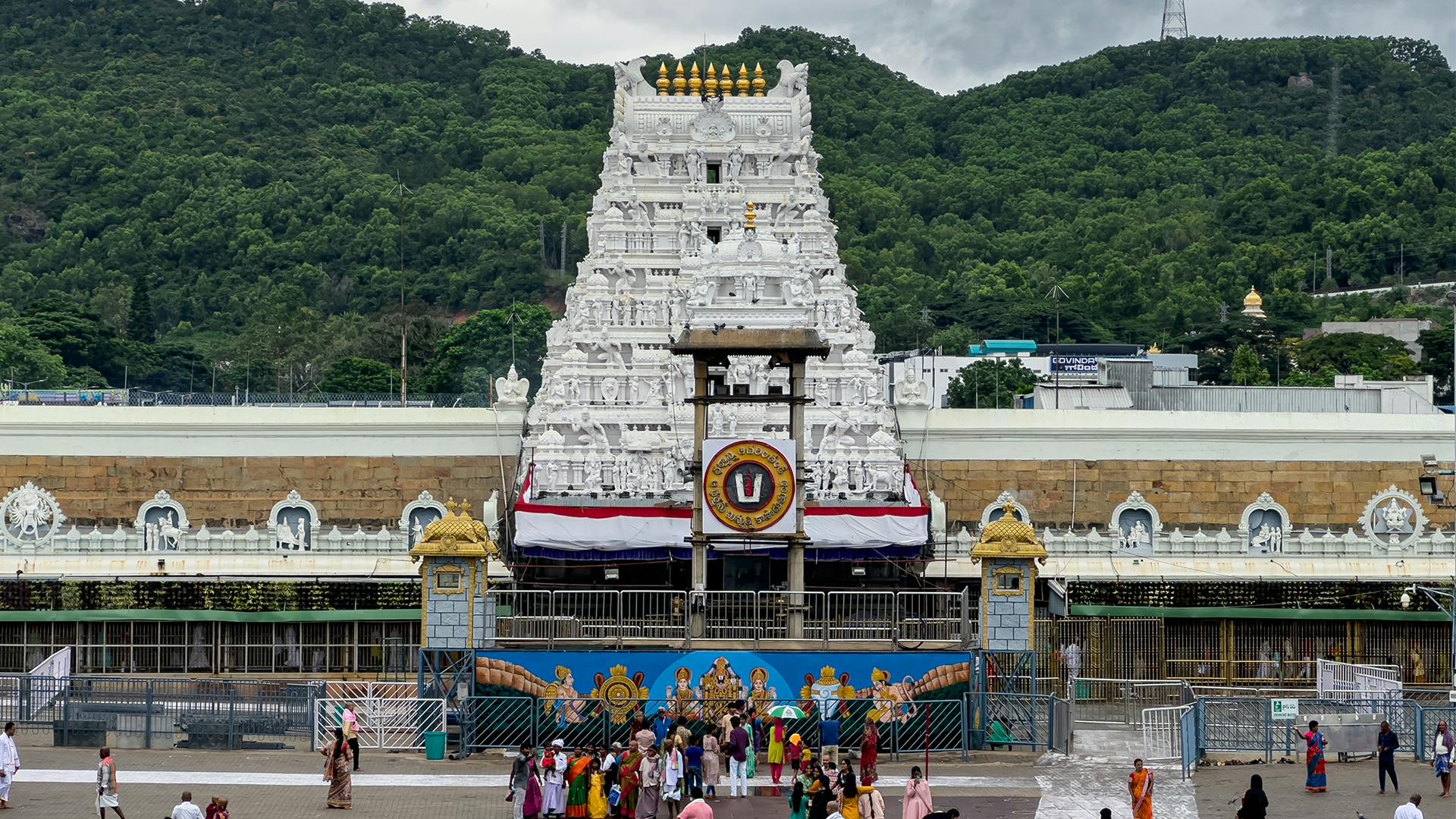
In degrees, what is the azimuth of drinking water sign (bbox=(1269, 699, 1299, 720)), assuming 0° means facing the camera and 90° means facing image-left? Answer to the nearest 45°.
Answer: approximately 0°

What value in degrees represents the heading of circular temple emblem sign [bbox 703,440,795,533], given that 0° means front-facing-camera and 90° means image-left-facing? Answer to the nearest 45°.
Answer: approximately 0°

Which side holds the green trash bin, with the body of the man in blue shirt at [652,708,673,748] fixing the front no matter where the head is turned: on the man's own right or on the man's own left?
on the man's own right

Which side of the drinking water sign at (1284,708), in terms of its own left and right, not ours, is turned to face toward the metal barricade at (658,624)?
right

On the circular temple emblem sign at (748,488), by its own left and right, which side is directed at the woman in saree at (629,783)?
front
